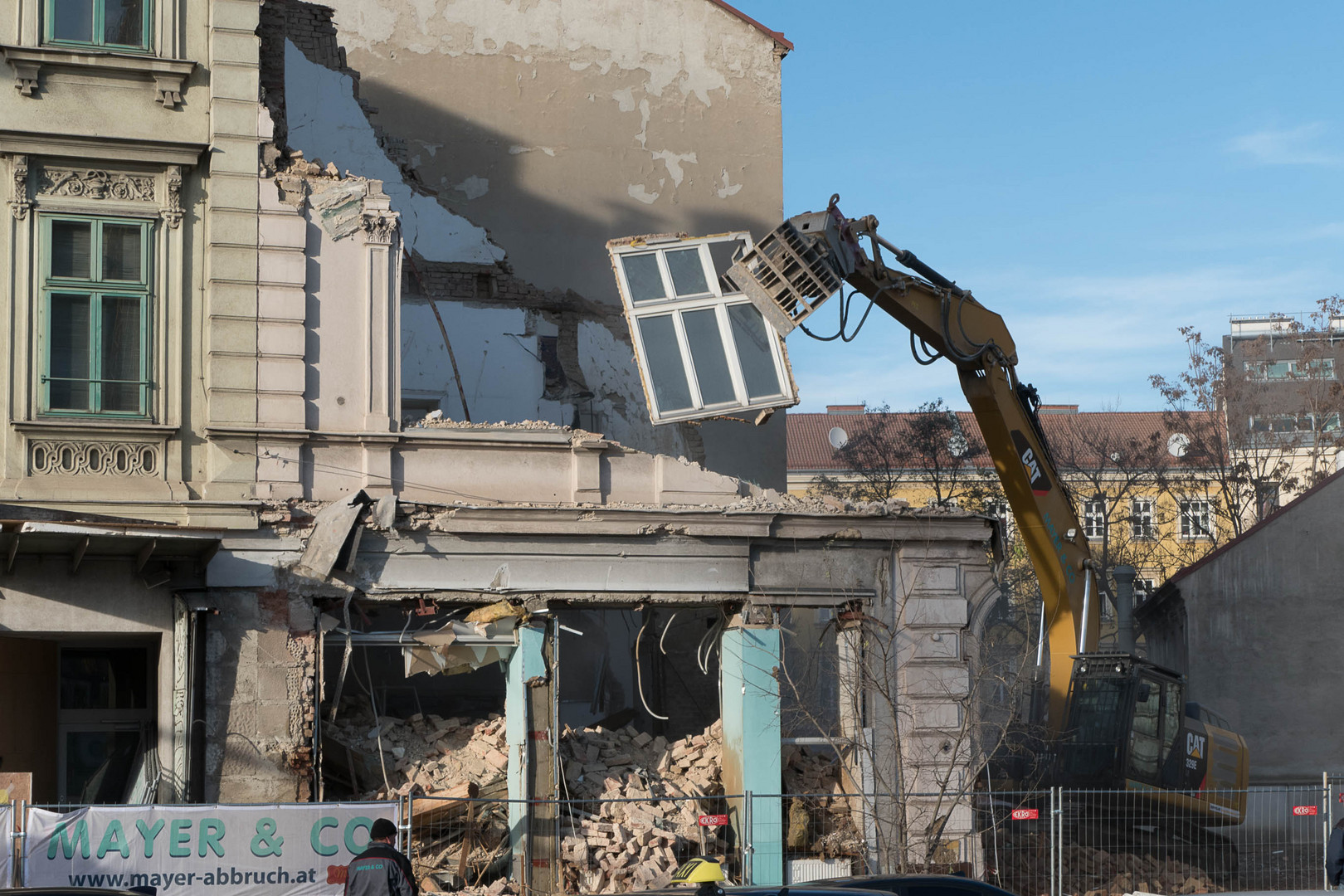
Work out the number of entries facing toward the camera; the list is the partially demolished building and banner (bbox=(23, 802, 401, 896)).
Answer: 2

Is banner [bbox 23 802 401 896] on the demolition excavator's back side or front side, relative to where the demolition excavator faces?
on the front side

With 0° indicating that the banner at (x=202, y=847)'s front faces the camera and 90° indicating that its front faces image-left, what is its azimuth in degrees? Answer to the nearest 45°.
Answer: approximately 0°

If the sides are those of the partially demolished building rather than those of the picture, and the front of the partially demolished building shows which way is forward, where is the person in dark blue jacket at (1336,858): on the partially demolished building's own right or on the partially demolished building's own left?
on the partially demolished building's own left

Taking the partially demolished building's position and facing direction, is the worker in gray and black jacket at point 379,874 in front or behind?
in front

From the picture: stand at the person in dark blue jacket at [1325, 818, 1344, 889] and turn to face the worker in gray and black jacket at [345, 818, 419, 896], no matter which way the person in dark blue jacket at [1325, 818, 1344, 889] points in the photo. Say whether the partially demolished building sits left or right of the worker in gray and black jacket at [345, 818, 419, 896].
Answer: right

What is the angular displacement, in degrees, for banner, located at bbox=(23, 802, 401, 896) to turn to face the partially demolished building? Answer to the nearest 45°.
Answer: approximately 180°
